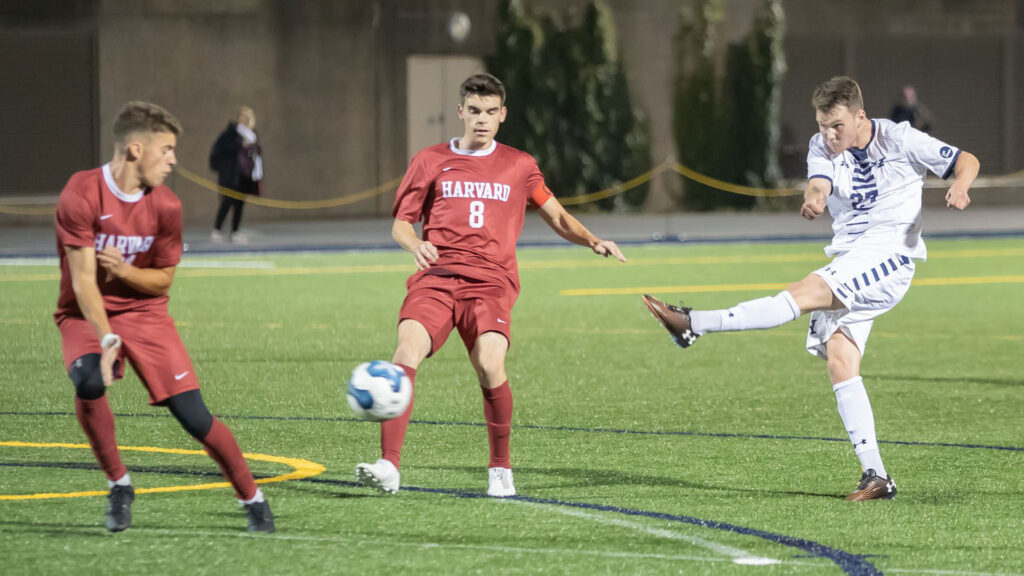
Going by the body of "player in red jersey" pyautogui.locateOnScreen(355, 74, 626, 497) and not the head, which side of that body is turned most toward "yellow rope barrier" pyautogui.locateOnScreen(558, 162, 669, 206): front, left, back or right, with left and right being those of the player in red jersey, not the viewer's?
back

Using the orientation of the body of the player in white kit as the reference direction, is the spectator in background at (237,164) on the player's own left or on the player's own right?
on the player's own right

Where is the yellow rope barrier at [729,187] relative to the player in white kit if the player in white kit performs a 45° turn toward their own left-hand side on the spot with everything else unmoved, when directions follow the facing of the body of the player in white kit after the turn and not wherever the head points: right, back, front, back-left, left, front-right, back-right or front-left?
back

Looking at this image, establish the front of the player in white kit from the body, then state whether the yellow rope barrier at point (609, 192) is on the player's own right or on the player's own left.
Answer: on the player's own right

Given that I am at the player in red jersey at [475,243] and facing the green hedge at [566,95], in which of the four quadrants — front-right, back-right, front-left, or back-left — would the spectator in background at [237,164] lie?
front-left

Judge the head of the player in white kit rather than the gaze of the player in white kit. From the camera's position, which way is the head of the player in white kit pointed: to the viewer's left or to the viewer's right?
to the viewer's left

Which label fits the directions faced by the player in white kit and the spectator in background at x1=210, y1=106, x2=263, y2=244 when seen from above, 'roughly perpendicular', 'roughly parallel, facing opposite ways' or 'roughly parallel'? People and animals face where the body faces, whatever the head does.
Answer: roughly perpendicular

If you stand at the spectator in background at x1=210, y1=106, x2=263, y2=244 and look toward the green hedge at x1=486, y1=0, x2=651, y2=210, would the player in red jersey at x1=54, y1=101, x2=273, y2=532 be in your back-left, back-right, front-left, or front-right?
back-right

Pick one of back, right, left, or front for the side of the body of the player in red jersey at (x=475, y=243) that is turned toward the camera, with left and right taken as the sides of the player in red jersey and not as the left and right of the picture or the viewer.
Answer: front

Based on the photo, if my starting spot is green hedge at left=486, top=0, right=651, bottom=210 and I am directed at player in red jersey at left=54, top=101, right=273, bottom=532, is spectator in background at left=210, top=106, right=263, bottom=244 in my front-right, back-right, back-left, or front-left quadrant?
front-right

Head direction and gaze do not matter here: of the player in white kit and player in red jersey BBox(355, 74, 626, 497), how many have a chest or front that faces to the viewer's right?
0

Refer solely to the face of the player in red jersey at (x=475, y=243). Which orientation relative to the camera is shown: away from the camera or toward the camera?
toward the camera

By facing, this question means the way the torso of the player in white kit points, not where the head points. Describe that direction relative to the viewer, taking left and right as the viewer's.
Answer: facing the viewer and to the left of the viewer

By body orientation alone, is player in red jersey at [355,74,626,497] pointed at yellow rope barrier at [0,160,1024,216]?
no

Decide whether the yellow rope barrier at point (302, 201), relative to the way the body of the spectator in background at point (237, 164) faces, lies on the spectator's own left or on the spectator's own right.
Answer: on the spectator's own left

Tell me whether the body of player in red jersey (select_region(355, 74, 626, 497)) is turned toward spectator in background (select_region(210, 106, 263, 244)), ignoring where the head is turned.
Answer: no

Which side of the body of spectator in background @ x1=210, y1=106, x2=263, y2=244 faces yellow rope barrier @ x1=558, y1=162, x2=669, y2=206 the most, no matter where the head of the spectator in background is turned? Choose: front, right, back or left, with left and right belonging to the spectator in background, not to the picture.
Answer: front

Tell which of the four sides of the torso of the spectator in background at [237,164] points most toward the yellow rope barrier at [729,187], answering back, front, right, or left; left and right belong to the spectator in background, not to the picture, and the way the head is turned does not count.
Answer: left
